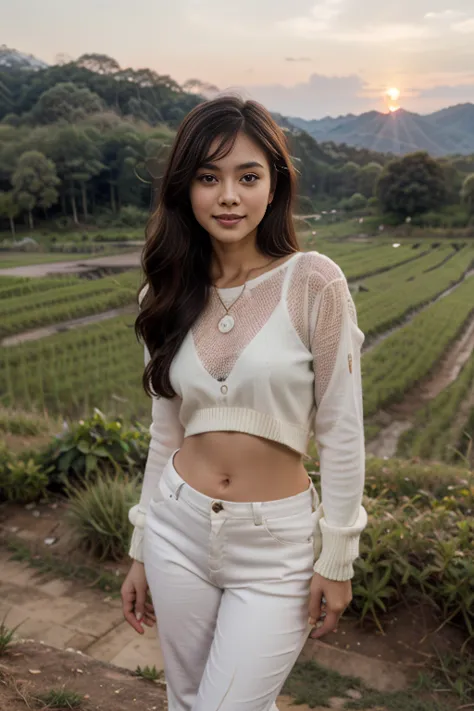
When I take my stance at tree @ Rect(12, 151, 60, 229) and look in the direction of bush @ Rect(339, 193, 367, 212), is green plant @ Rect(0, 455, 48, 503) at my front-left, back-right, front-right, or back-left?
front-right

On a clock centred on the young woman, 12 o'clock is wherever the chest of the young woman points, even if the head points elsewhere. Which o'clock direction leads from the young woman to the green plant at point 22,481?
The green plant is roughly at 5 o'clock from the young woman.

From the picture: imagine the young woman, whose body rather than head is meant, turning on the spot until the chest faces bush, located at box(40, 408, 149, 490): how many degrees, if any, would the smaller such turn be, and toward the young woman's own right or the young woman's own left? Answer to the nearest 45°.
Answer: approximately 180°

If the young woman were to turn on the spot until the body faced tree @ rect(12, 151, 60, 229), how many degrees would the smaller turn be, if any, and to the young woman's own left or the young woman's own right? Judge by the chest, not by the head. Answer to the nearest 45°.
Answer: approximately 180°

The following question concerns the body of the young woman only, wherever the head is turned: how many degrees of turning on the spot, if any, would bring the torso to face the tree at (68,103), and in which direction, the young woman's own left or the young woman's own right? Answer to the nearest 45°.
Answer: approximately 180°

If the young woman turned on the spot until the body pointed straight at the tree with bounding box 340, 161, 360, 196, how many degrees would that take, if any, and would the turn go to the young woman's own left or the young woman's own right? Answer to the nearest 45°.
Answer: approximately 180°

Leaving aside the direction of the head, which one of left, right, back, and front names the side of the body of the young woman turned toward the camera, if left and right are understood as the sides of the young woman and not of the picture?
front

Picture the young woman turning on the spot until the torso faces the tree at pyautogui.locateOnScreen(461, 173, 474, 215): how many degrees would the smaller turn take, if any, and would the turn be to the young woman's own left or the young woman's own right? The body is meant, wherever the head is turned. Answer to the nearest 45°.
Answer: approximately 135° to the young woman's own left

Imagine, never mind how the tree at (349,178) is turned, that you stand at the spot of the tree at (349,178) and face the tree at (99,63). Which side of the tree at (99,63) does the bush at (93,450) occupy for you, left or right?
left

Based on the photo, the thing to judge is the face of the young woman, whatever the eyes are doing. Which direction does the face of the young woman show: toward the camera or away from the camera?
toward the camera

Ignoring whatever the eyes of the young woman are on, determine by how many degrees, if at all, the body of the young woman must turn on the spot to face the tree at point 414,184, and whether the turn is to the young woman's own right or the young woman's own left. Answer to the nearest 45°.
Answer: approximately 180°

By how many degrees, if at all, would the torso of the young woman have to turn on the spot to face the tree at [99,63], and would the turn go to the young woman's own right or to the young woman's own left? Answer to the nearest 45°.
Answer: approximately 180°
